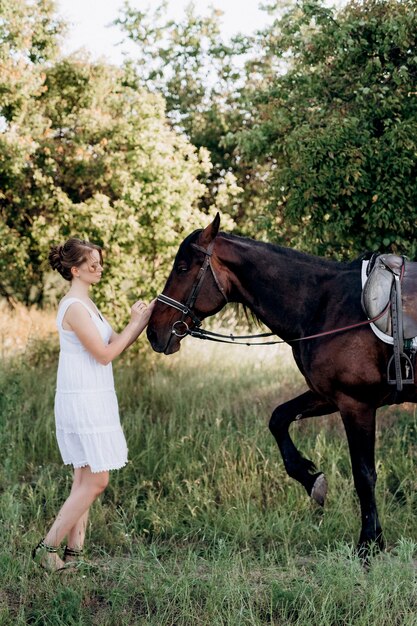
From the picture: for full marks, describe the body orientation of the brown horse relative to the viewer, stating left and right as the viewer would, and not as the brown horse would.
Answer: facing to the left of the viewer

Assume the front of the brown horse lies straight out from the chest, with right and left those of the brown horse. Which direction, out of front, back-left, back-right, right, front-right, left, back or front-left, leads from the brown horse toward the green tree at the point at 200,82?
right

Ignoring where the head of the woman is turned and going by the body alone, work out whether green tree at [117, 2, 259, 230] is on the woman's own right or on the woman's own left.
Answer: on the woman's own left

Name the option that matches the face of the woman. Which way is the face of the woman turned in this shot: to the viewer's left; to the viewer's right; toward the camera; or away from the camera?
to the viewer's right

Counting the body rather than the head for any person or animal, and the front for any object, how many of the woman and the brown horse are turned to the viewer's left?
1

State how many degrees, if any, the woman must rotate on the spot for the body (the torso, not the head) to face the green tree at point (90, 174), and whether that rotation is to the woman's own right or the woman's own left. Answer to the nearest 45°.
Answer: approximately 90° to the woman's own left

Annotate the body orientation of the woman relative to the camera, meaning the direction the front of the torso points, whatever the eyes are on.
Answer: to the viewer's right

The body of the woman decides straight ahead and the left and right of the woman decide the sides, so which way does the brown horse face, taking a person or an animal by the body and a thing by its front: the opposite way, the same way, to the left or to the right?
the opposite way

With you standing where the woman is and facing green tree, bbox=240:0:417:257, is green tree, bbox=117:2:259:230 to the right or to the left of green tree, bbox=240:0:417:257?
left

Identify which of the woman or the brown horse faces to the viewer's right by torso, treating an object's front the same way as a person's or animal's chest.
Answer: the woman
